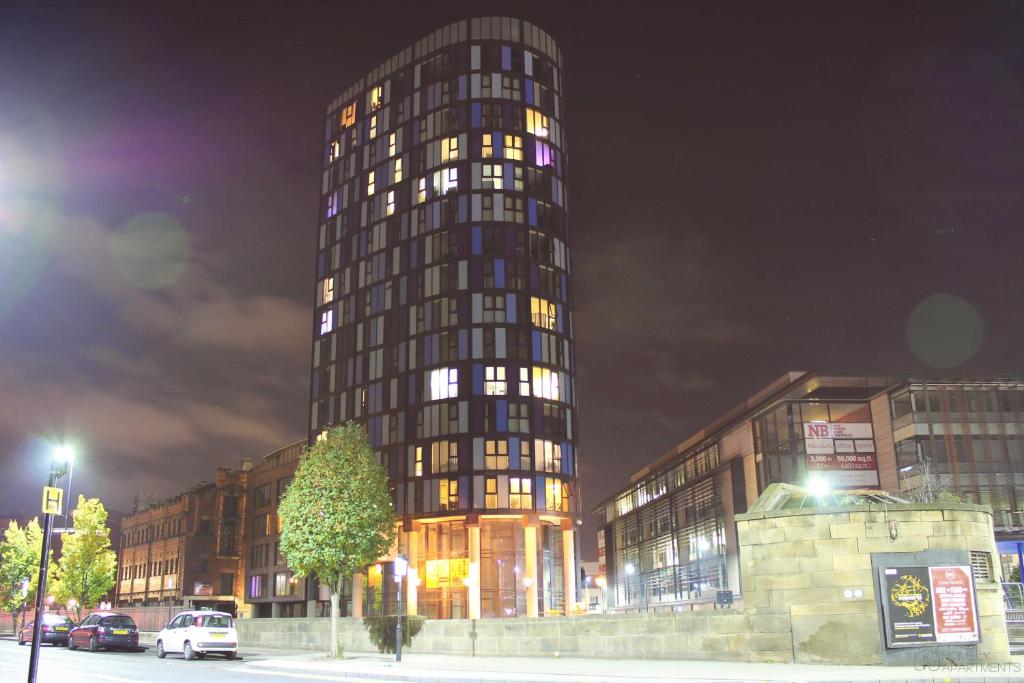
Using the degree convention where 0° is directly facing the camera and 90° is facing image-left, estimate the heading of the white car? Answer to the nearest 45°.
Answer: approximately 135°

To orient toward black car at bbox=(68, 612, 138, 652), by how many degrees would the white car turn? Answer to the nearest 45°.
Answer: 0° — it already faces it

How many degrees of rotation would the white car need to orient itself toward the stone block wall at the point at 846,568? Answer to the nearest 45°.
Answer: approximately 180°

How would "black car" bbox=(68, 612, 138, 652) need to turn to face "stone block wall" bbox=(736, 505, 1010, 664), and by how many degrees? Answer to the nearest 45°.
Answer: approximately 180°

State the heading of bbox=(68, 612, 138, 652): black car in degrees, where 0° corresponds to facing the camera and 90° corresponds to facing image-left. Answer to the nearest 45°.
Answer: approximately 135°

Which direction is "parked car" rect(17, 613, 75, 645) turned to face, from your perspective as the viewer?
facing away from the viewer and to the left of the viewer

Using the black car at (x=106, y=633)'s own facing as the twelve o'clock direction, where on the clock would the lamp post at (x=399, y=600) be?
The lamp post is roughly at 6 o'clock from the black car.

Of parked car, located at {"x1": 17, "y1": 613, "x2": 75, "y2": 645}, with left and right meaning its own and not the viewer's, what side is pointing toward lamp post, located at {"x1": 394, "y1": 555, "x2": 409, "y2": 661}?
back

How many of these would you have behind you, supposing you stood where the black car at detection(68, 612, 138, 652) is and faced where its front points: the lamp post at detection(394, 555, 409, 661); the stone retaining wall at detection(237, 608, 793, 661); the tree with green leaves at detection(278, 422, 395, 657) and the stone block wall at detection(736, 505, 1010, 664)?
4

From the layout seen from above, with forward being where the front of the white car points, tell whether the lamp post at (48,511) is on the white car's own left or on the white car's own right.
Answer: on the white car's own left
